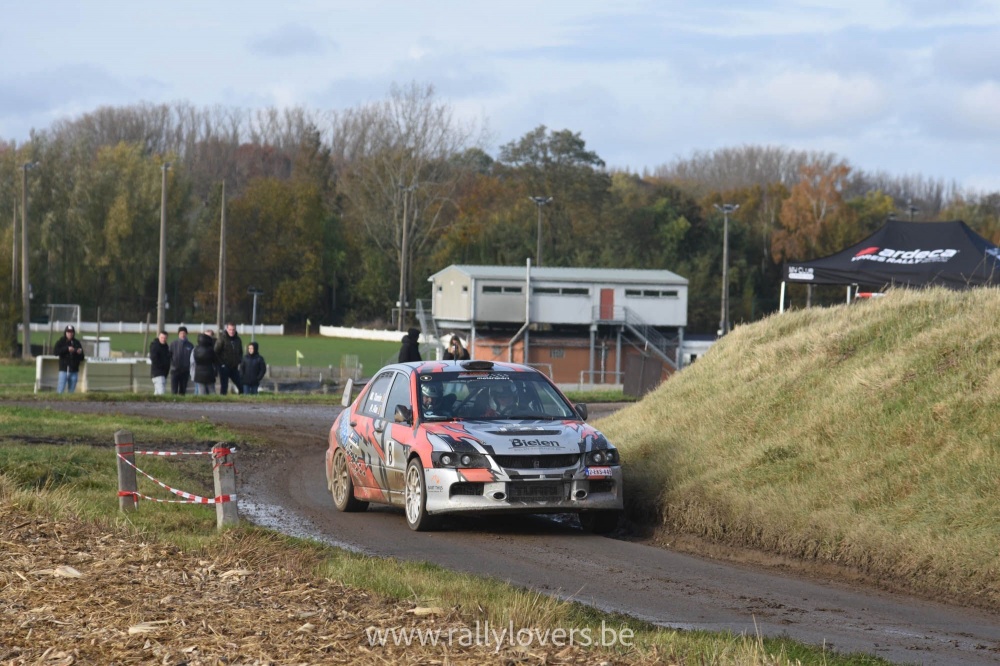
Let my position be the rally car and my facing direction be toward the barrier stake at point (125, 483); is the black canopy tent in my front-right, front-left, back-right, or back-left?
back-right

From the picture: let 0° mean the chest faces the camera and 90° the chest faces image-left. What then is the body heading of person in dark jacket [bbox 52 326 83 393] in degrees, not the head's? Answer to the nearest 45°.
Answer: approximately 0°

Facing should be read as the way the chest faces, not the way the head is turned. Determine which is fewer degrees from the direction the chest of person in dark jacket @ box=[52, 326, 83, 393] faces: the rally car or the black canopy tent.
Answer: the rally car

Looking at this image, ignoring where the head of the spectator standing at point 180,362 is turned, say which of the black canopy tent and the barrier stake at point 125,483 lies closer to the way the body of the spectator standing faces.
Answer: the barrier stake

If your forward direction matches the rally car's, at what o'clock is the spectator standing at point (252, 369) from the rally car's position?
The spectator standing is roughly at 7 o'clock from the rally car.

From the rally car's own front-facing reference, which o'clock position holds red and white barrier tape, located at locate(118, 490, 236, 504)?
The red and white barrier tape is roughly at 4 o'clock from the rally car.

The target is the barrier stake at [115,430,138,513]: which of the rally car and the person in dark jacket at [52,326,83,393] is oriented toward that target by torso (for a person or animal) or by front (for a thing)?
the person in dark jacket

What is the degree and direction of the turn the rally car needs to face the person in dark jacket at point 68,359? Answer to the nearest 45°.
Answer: approximately 180°

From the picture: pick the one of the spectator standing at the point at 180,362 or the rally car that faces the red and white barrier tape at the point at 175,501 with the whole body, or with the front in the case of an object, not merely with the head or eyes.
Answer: the spectator standing

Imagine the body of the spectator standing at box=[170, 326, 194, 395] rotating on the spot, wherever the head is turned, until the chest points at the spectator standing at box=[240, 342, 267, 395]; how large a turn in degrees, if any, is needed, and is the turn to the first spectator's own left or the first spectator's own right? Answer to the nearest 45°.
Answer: approximately 90° to the first spectator's own left

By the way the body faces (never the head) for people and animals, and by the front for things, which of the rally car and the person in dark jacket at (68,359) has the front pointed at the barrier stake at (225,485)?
the person in dark jacket

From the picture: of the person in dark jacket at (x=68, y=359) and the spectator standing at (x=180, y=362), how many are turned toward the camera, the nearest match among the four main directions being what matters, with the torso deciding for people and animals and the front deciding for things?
2

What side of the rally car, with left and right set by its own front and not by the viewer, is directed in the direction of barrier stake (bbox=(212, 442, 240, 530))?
right
